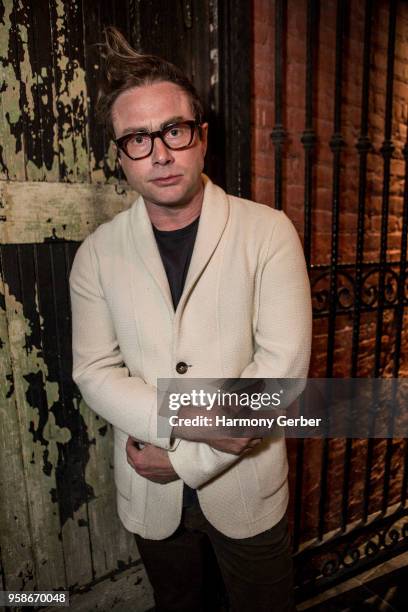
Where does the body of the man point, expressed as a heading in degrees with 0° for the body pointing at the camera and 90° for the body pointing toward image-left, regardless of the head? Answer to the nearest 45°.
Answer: approximately 0°
